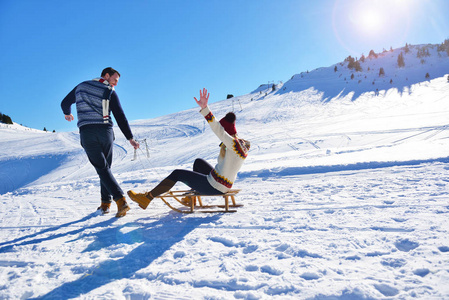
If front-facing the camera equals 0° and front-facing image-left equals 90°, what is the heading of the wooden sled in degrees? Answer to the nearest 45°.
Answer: approximately 90°

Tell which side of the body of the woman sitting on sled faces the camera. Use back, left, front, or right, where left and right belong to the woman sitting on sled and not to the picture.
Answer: left

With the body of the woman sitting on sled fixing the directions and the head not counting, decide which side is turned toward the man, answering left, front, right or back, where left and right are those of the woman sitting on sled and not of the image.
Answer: front
